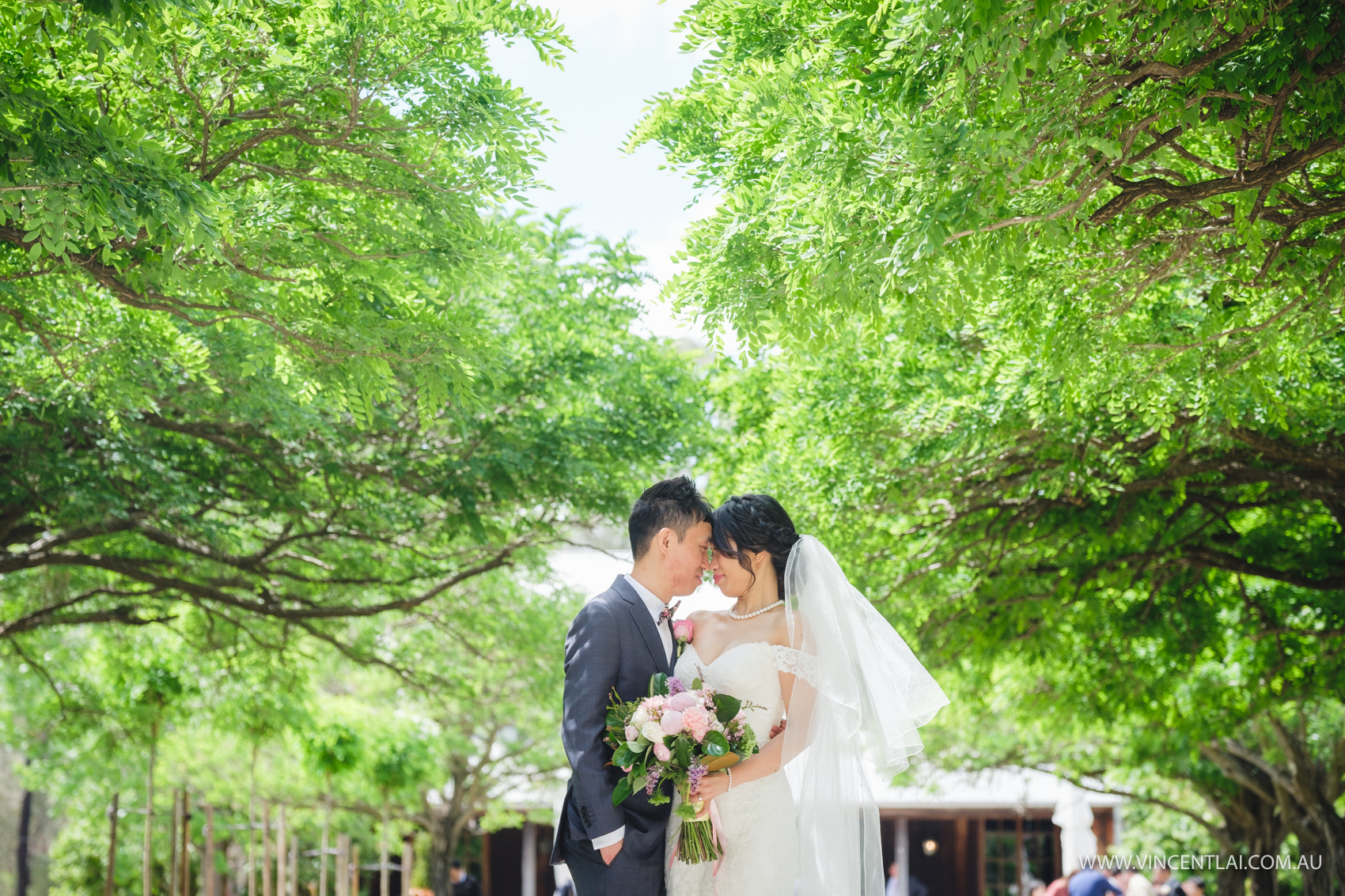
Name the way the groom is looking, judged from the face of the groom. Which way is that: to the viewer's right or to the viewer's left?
to the viewer's right

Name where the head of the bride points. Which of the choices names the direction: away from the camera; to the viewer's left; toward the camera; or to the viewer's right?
to the viewer's left

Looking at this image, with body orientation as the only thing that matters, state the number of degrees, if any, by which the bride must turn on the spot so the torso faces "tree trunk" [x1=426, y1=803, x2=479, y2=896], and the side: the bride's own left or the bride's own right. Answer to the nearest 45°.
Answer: approximately 135° to the bride's own right

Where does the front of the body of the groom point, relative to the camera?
to the viewer's right

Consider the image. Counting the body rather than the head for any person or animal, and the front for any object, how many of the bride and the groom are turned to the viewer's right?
1

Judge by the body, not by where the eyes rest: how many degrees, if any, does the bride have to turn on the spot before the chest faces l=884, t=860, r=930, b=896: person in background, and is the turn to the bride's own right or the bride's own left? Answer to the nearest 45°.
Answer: approximately 135° to the bride's own right

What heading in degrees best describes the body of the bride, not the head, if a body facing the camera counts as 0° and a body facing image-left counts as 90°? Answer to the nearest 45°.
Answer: approximately 45°
